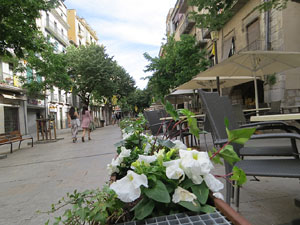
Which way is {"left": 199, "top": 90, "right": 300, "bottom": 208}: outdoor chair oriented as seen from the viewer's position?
to the viewer's right

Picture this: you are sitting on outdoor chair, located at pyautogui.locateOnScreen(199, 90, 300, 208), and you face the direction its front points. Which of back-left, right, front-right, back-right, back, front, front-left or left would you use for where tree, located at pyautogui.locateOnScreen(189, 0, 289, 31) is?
left

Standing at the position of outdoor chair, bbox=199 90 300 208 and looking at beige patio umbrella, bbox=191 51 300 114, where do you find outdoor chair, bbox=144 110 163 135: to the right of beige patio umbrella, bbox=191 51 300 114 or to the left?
left

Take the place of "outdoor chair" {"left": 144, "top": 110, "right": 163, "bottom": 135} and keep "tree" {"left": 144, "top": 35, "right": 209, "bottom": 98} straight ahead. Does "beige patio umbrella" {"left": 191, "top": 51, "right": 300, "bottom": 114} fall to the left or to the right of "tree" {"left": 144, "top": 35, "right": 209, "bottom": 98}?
right

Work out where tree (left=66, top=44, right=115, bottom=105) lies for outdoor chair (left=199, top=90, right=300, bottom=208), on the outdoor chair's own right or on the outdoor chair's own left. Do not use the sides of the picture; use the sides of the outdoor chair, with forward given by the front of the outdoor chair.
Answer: on the outdoor chair's own left

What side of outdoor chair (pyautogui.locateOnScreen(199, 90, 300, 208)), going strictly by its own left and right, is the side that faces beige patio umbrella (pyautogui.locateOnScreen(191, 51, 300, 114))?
left

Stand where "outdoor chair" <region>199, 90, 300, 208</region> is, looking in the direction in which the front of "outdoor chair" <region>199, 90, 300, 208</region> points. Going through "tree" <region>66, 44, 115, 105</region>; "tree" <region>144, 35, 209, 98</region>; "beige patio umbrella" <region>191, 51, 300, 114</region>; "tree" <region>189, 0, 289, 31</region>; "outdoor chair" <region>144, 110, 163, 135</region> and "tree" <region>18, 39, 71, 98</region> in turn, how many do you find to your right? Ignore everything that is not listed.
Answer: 0

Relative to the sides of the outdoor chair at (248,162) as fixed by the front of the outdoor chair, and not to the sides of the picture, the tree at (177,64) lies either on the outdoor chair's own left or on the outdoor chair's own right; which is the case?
on the outdoor chair's own left

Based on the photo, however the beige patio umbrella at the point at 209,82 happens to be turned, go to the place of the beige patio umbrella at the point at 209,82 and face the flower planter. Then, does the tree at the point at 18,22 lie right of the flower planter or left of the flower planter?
right

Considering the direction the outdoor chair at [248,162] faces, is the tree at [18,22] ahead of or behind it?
behind

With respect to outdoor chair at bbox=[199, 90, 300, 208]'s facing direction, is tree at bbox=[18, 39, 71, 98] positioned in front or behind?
behind
